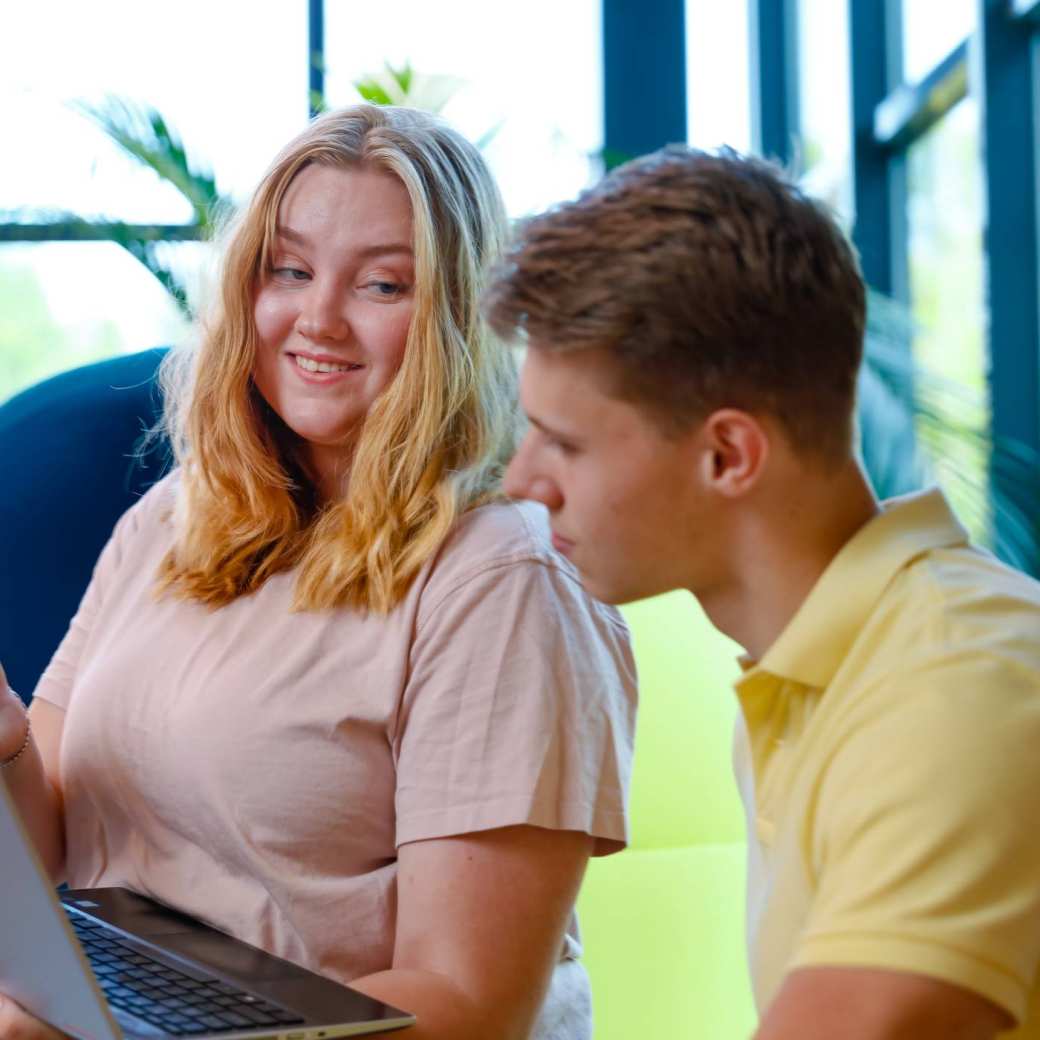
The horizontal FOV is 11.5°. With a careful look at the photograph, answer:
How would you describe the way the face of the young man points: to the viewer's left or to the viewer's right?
to the viewer's left

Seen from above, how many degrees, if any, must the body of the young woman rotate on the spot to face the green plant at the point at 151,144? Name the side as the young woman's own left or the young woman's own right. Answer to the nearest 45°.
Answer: approximately 135° to the young woman's own right

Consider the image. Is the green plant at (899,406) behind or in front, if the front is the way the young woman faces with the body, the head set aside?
behind

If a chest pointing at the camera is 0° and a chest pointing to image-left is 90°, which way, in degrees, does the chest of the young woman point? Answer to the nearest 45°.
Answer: approximately 45°

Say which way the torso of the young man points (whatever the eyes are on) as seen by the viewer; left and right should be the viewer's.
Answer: facing to the left of the viewer

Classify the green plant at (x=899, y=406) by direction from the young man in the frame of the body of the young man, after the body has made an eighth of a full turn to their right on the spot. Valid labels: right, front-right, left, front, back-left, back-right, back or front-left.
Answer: front-right
